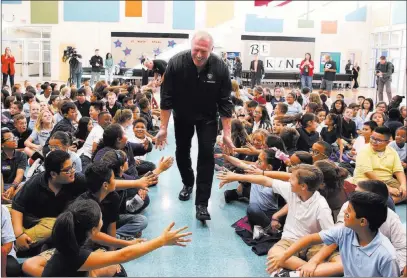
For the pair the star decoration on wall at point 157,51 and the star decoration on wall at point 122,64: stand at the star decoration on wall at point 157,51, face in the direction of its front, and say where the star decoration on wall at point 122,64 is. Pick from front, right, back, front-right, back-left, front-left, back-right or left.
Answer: right

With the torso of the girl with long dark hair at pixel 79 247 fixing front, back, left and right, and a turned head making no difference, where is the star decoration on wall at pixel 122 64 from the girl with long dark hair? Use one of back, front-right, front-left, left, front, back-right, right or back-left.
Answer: front-left

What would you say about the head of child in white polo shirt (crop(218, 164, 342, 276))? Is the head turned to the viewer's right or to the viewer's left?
to the viewer's left

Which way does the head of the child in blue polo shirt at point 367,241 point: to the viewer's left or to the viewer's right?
to the viewer's left

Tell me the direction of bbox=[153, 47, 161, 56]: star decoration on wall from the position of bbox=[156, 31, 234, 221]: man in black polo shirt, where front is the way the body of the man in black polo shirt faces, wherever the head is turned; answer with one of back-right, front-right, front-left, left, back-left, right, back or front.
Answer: back

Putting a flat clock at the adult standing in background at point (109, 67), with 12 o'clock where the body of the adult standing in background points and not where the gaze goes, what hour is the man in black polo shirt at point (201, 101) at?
The man in black polo shirt is roughly at 12 o'clock from the adult standing in background.

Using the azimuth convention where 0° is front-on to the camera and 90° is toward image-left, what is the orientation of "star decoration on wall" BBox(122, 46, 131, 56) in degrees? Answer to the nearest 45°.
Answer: approximately 0°

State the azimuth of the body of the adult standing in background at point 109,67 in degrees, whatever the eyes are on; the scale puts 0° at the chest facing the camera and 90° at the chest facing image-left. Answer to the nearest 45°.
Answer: approximately 0°

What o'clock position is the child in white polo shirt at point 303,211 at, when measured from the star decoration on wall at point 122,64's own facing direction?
The child in white polo shirt is roughly at 12 o'clock from the star decoration on wall.
